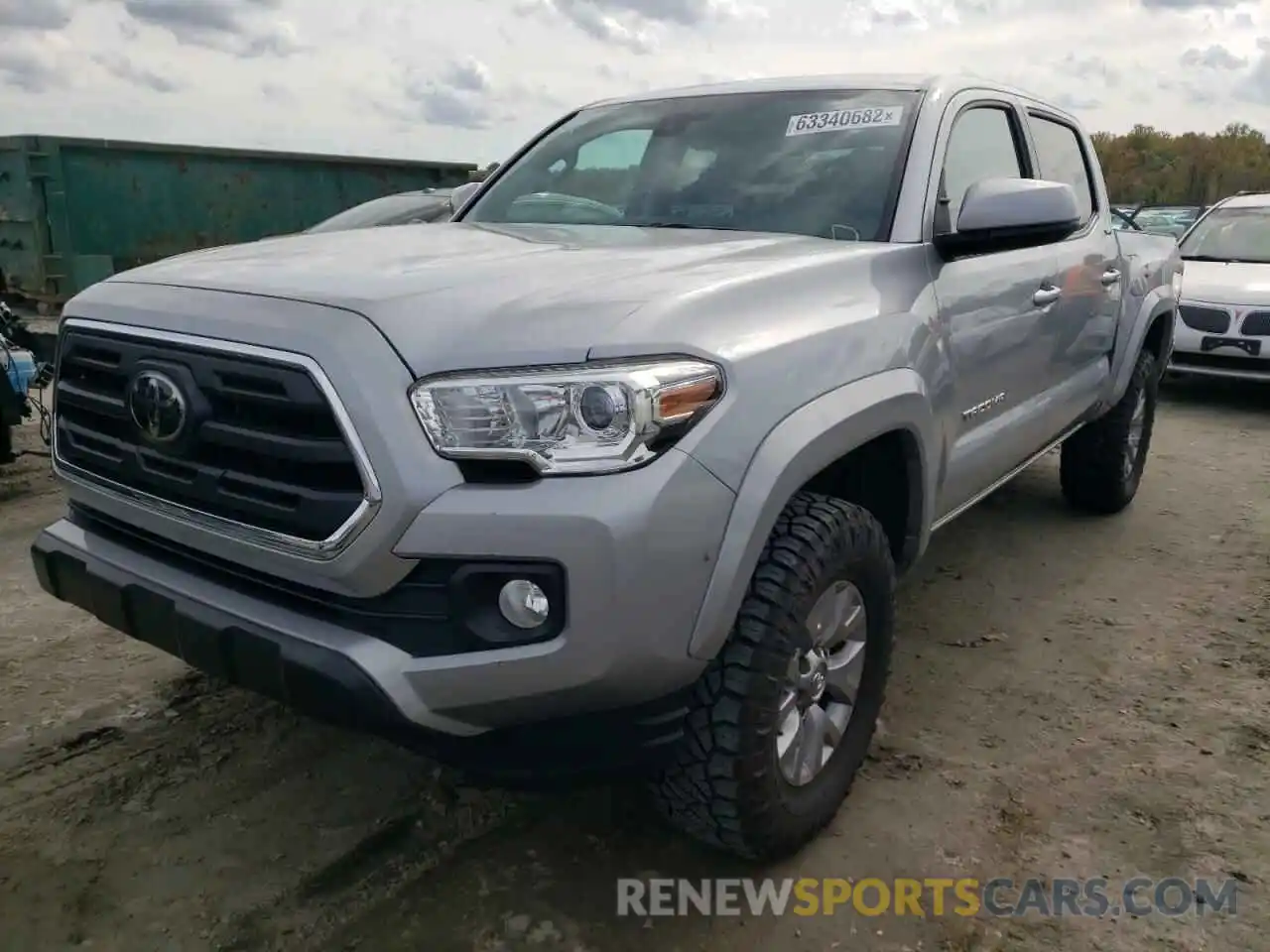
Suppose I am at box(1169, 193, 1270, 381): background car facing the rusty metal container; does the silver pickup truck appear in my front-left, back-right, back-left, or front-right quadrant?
front-left

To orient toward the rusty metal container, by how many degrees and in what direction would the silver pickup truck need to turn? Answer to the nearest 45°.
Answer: approximately 90° to its right

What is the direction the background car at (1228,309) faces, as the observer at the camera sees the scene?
facing the viewer

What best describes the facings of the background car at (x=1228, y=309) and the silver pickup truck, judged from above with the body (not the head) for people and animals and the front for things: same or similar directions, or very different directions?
same or similar directions

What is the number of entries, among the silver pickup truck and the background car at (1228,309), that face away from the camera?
0

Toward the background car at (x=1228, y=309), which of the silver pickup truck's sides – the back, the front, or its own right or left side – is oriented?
back

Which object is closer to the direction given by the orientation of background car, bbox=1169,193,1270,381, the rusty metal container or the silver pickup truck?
the silver pickup truck

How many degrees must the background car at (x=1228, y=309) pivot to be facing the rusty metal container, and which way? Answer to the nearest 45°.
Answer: approximately 90° to its right

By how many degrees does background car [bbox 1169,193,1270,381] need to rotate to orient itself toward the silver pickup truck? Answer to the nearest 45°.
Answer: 0° — it already faces it

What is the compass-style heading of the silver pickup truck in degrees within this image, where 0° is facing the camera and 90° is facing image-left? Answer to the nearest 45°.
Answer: approximately 45°
